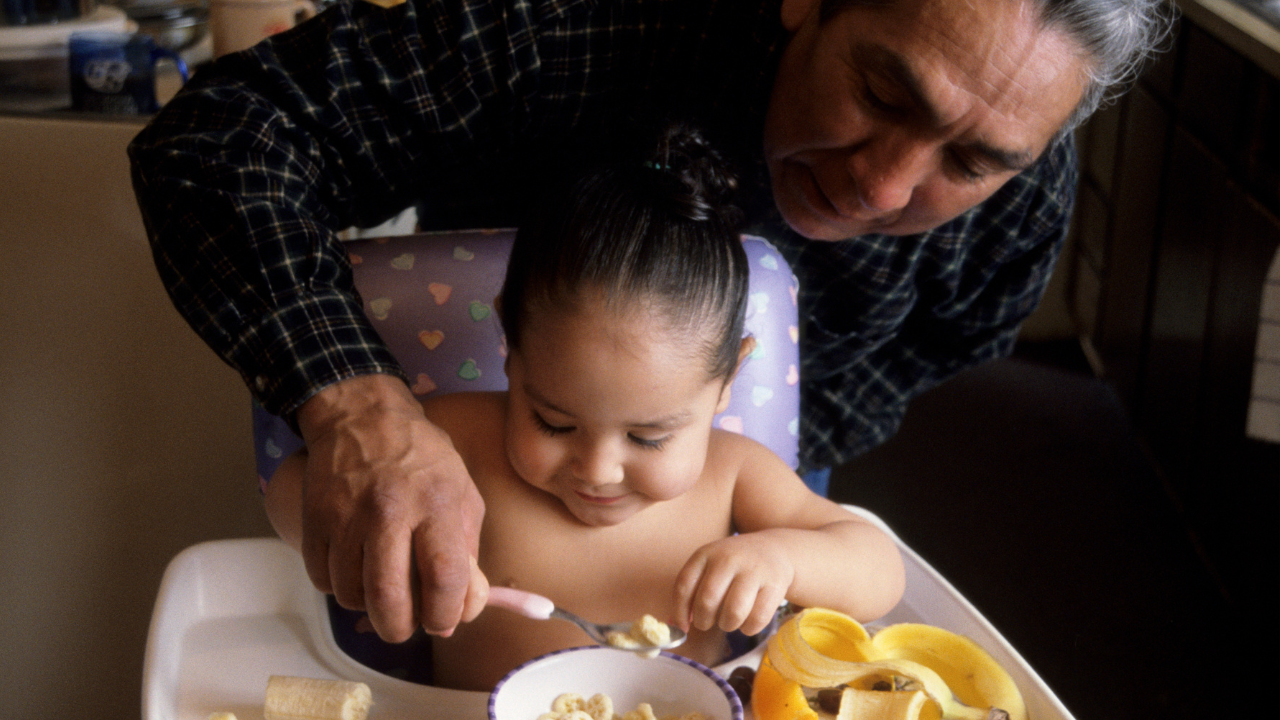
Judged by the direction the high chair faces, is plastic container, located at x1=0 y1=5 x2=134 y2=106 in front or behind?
behind

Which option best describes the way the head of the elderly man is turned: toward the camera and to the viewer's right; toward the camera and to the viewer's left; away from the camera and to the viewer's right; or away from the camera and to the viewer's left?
toward the camera and to the viewer's left

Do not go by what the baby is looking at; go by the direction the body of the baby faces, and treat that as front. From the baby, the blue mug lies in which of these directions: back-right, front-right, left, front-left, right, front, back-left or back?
back-right

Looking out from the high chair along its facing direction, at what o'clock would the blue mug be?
The blue mug is roughly at 5 o'clock from the high chair.
